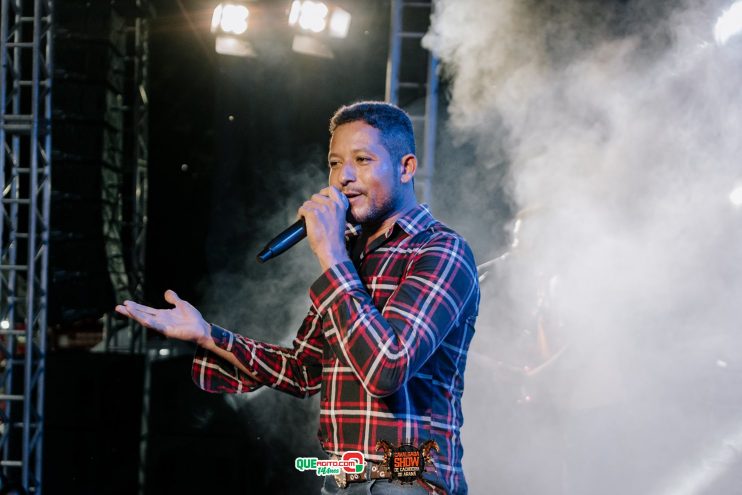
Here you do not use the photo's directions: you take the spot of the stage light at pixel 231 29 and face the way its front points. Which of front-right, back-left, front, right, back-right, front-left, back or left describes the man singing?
front

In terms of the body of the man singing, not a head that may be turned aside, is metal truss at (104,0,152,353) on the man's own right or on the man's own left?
on the man's own right

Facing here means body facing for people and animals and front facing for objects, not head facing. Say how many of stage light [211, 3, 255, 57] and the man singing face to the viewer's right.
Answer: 0

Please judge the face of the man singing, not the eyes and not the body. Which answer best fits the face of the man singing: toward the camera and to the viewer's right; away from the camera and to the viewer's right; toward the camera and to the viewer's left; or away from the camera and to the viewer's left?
toward the camera and to the viewer's left

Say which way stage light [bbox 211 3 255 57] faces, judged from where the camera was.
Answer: facing the viewer

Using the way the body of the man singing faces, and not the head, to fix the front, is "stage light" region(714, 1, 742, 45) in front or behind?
behind

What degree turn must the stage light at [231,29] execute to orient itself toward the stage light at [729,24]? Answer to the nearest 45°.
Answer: approximately 45° to its left

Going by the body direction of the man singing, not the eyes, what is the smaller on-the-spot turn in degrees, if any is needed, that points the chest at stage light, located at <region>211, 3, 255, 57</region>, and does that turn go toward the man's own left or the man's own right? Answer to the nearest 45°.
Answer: approximately 135° to the man's own right
